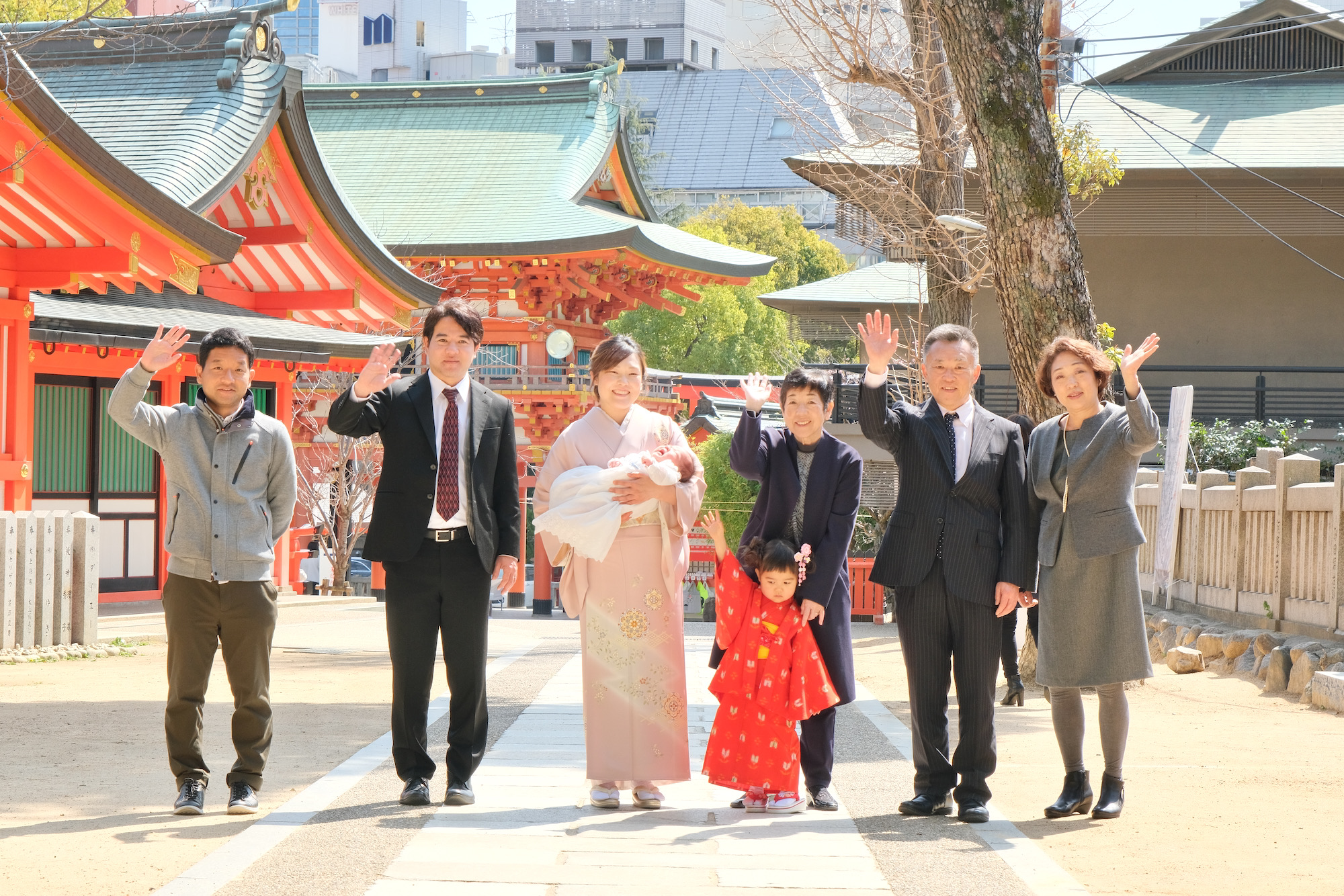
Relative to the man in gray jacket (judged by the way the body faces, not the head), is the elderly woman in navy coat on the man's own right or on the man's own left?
on the man's own left

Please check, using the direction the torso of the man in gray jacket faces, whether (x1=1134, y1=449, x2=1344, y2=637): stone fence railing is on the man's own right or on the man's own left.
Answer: on the man's own left

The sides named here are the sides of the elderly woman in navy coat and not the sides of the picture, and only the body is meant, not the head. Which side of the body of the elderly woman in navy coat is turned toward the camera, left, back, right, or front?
front

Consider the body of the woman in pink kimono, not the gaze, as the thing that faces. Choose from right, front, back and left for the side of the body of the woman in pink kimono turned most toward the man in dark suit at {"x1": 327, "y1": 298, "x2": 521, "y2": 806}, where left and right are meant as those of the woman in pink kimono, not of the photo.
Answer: right

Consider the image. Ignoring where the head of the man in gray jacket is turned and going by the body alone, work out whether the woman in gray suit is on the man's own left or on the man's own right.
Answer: on the man's own left

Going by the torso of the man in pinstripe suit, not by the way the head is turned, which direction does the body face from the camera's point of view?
toward the camera

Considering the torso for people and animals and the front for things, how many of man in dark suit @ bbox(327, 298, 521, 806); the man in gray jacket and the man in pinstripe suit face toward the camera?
3
